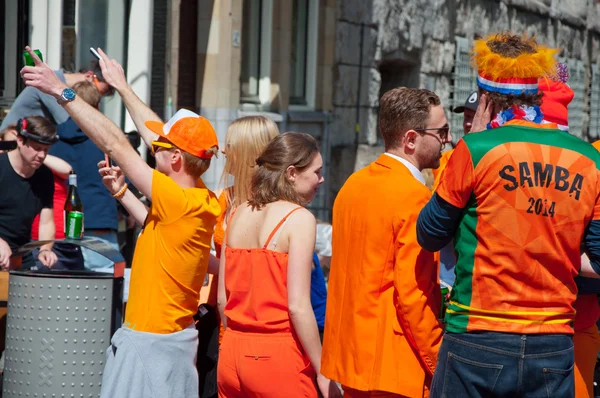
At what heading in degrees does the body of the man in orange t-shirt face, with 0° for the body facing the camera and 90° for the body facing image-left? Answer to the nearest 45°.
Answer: approximately 90°

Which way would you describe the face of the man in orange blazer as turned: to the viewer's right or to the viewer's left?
to the viewer's right

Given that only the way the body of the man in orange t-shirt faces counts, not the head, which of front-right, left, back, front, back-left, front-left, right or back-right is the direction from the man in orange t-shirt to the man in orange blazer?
back-left

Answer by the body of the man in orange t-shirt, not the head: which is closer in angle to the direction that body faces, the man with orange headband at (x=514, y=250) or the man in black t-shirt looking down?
the man in black t-shirt looking down

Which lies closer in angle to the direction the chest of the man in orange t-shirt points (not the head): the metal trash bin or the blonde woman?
the metal trash bin

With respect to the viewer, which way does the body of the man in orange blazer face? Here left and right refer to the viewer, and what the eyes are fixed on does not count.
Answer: facing away from the viewer and to the right of the viewer

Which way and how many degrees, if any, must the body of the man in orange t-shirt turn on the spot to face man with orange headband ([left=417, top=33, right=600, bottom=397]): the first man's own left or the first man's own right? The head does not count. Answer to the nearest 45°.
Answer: approximately 135° to the first man's own left

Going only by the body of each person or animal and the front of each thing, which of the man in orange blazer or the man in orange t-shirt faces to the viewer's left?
the man in orange t-shirt

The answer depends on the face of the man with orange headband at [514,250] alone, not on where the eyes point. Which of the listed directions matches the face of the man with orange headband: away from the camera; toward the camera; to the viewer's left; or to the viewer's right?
away from the camera

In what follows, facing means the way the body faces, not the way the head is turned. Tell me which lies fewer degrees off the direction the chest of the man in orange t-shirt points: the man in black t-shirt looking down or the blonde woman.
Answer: the man in black t-shirt looking down

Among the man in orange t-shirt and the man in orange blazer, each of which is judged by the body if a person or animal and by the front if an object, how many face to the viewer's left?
1
